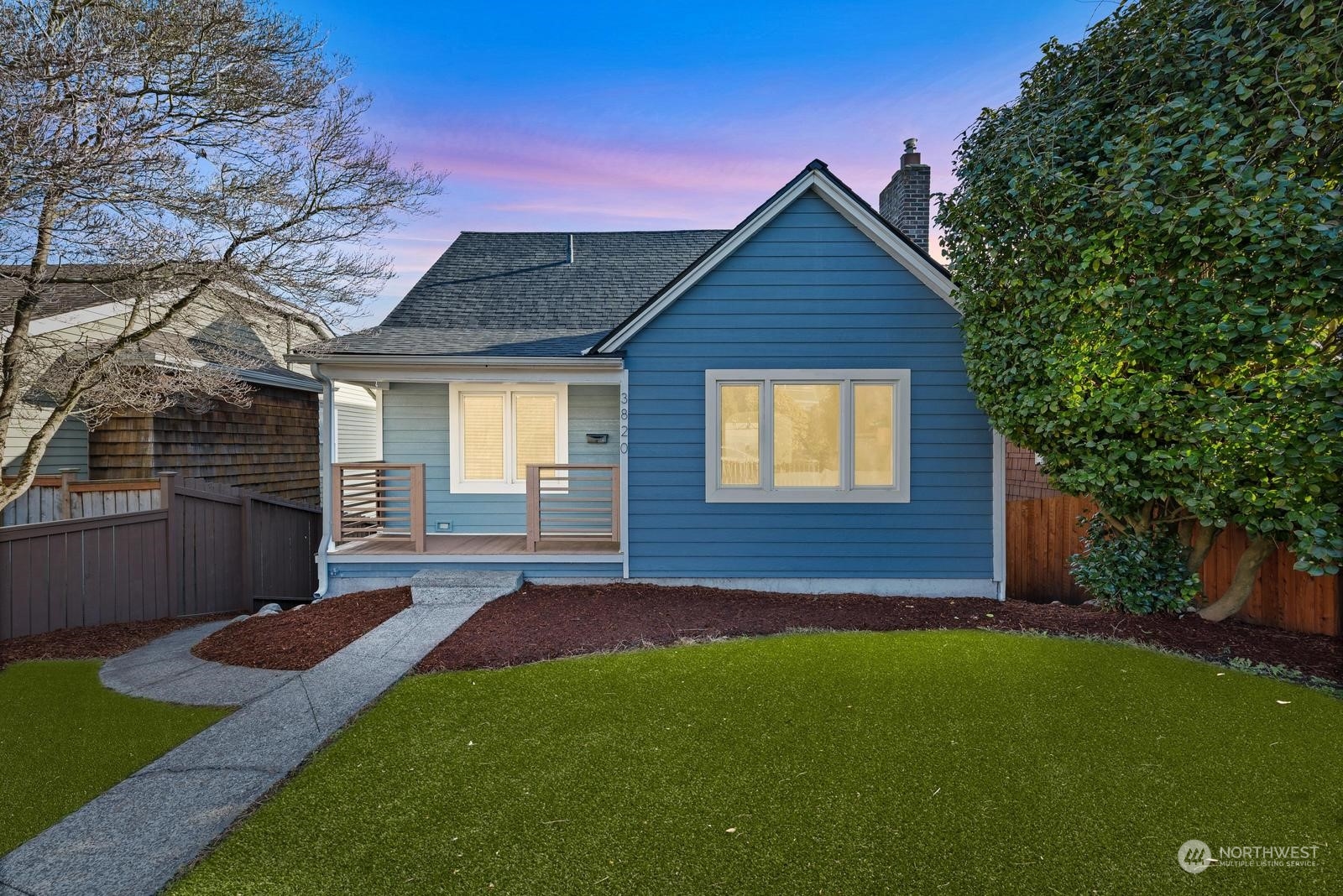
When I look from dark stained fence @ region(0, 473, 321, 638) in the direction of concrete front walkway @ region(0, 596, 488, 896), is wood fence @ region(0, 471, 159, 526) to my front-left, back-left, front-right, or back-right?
back-right

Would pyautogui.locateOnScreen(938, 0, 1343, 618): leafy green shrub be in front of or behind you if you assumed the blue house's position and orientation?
in front

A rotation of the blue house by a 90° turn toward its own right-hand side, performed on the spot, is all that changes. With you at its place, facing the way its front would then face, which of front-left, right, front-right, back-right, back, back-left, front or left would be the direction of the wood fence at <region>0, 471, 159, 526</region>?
front

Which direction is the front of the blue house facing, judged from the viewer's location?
facing the viewer

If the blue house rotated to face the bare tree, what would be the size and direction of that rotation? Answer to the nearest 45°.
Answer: approximately 90° to its right

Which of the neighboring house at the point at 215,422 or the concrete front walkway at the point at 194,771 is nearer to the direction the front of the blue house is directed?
the concrete front walkway

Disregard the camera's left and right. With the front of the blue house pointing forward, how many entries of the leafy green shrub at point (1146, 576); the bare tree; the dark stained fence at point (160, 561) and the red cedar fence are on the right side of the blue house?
2

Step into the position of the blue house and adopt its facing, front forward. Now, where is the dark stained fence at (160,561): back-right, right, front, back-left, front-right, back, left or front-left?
right
